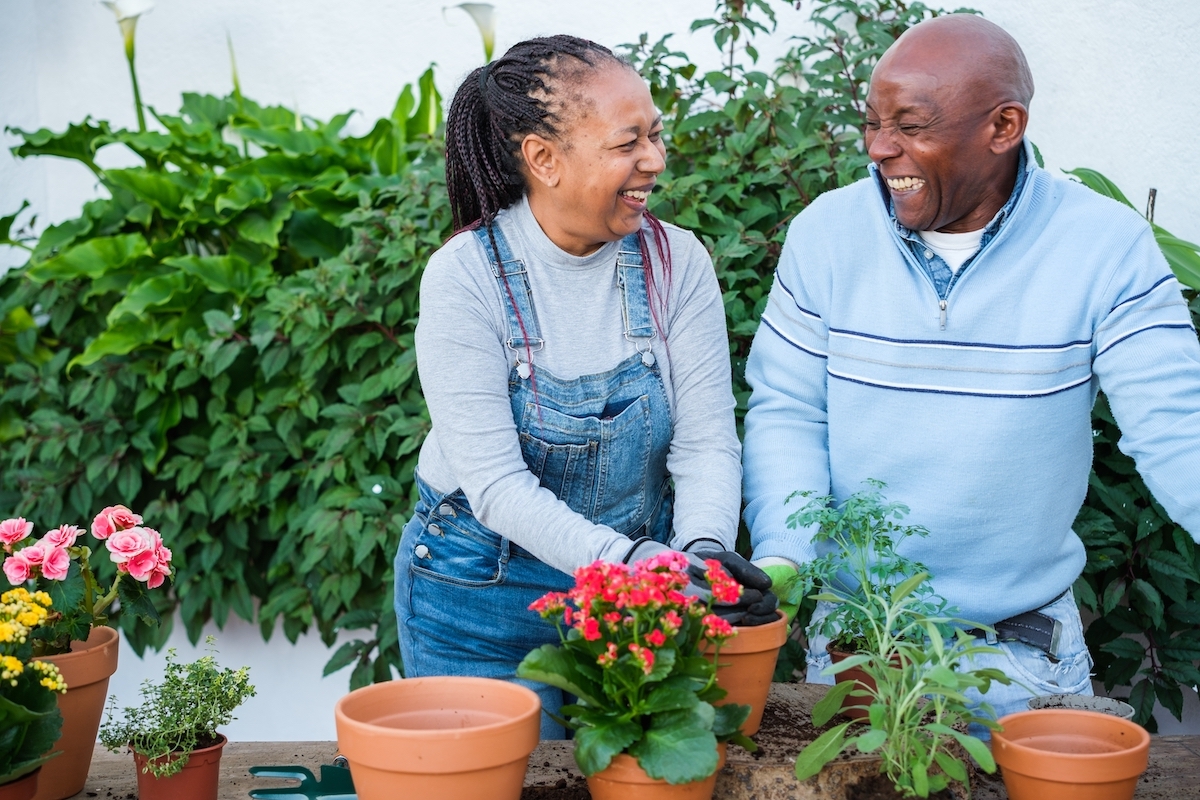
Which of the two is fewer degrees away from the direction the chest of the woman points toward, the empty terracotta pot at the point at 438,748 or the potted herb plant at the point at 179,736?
the empty terracotta pot

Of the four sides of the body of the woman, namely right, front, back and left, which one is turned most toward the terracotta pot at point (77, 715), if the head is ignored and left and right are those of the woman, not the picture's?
right

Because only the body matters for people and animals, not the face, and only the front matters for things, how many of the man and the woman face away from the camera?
0

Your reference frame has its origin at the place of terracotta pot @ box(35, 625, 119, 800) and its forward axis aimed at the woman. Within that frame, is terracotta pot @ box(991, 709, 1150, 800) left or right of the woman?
right

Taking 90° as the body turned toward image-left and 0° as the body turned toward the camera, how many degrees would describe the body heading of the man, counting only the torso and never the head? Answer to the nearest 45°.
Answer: approximately 0°

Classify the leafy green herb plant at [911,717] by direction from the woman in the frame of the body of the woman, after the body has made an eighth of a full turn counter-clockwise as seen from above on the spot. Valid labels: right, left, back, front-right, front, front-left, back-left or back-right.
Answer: front-right

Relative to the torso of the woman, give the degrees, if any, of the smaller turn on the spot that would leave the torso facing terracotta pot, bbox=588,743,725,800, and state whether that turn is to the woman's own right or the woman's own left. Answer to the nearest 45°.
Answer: approximately 45° to the woman's own right

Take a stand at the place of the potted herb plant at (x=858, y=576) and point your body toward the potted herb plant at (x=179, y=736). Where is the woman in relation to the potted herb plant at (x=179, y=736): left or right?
right

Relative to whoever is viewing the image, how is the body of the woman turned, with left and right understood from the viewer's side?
facing the viewer and to the right of the viewer

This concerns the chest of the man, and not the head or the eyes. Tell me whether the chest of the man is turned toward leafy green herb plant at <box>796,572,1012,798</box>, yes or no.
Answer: yes

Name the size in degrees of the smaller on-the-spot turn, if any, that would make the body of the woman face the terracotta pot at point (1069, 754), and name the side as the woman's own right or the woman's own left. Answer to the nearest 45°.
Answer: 0° — they already face it

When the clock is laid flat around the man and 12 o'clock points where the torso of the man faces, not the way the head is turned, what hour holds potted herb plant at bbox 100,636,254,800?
The potted herb plant is roughly at 2 o'clock from the man.

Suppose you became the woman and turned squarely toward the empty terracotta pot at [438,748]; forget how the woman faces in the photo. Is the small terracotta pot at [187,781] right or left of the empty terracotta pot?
right

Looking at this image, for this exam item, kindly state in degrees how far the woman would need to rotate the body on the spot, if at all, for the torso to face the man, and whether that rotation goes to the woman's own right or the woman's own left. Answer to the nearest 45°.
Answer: approximately 45° to the woman's own left

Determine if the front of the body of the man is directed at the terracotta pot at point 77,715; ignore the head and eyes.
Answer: no
